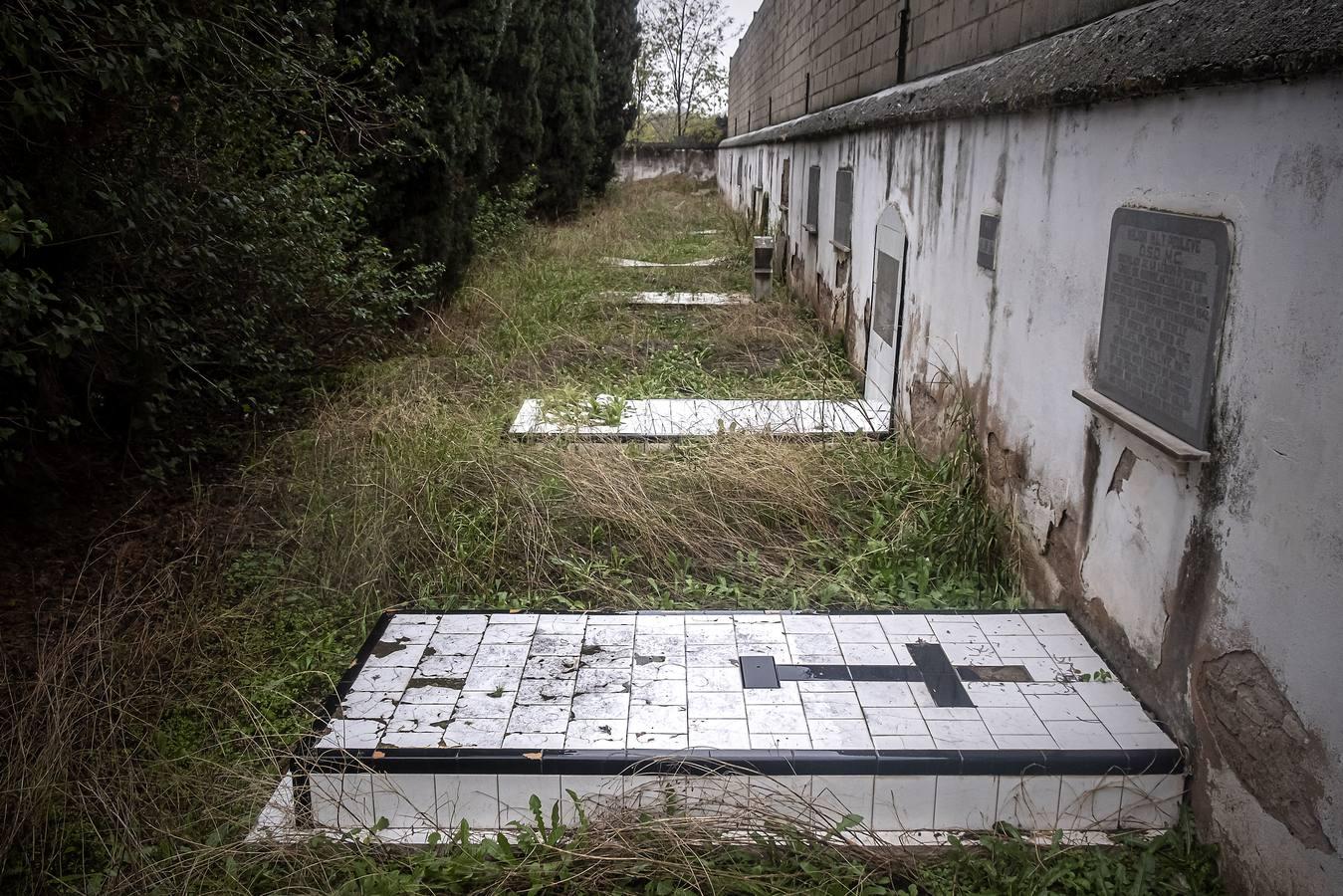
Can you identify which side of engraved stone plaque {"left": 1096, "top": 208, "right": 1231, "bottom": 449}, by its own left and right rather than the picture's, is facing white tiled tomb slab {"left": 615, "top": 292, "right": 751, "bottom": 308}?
right

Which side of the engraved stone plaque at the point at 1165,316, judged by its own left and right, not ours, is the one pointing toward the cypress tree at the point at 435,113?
right

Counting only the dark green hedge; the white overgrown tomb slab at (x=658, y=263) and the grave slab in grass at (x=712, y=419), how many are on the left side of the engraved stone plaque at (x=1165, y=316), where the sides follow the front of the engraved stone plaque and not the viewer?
0

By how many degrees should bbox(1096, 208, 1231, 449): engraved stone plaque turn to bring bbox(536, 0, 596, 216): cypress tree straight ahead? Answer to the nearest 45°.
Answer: approximately 90° to its right

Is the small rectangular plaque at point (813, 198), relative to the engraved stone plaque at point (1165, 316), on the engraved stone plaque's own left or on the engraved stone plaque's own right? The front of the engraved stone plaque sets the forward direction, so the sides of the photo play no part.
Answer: on the engraved stone plaque's own right

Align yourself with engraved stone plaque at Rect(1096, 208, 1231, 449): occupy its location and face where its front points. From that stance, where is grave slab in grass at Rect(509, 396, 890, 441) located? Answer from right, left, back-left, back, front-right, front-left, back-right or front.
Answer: right

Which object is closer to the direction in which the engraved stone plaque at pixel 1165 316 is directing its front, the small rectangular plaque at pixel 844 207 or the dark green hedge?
the dark green hedge

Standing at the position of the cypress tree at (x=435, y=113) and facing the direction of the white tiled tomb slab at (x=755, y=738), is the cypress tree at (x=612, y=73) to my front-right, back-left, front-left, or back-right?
back-left

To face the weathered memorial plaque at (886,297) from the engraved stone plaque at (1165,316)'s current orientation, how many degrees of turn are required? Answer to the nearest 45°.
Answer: approximately 90° to its right

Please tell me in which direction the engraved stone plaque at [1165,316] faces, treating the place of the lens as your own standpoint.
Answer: facing the viewer and to the left of the viewer

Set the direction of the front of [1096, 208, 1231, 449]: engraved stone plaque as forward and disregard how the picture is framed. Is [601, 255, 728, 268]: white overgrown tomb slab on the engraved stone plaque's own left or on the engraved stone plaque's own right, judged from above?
on the engraved stone plaque's own right
